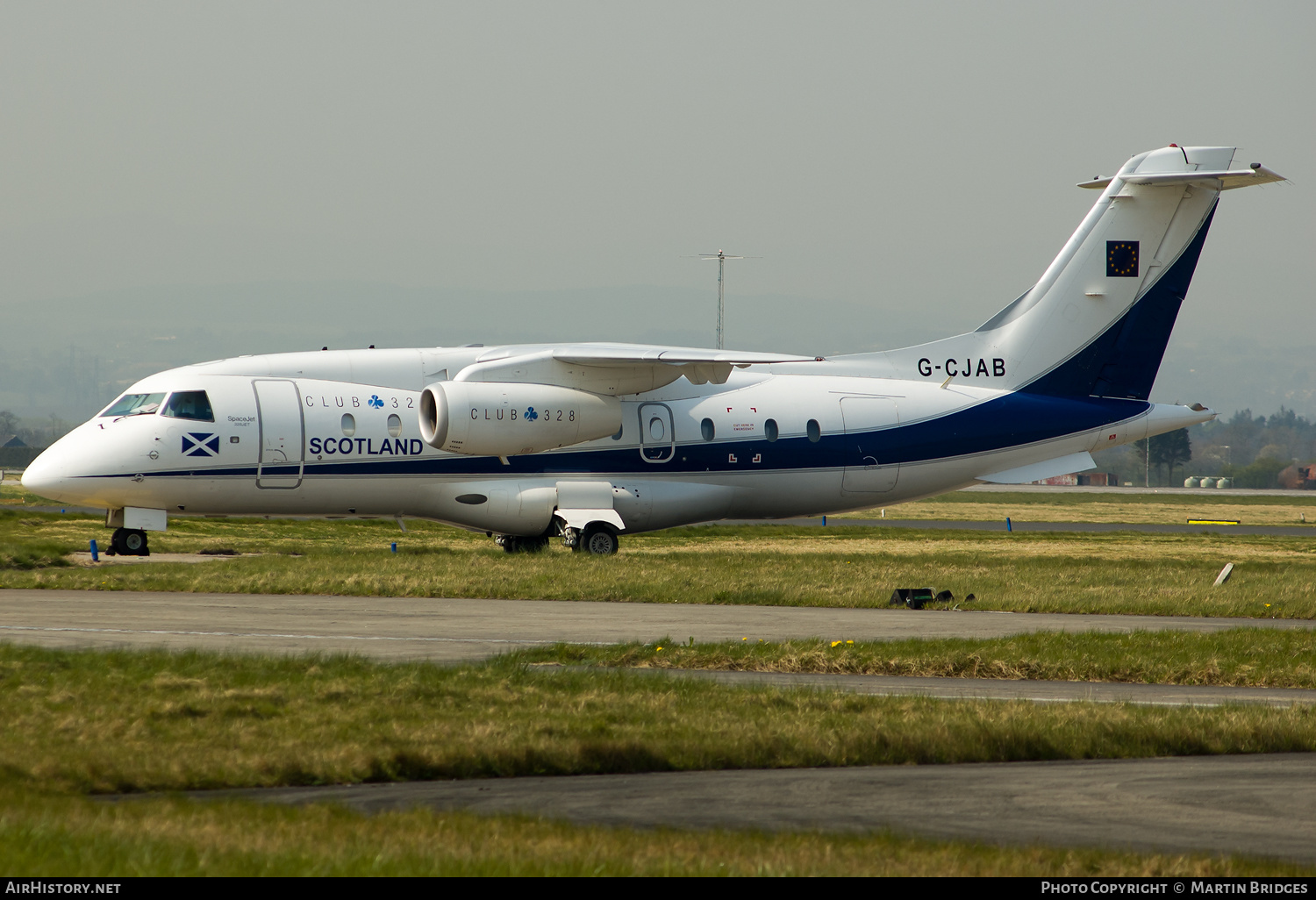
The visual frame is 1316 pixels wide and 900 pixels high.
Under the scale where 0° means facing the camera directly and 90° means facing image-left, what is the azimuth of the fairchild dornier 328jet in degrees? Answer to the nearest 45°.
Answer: approximately 90°
